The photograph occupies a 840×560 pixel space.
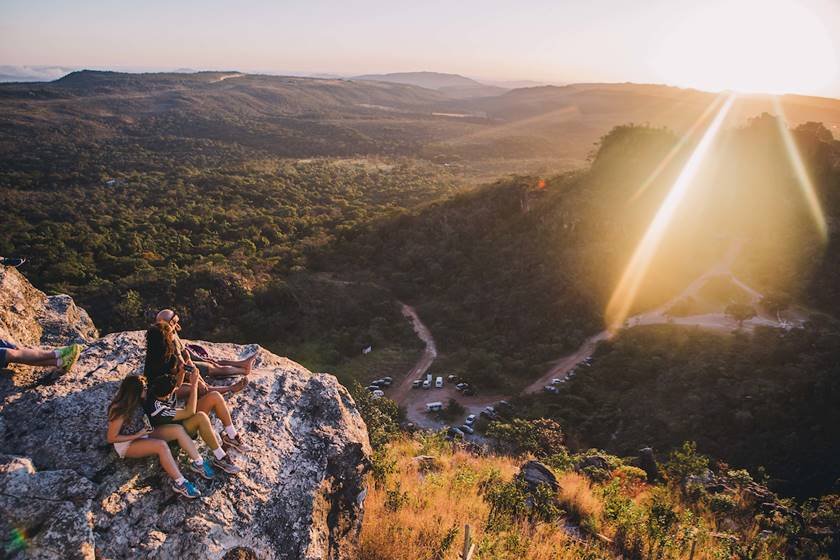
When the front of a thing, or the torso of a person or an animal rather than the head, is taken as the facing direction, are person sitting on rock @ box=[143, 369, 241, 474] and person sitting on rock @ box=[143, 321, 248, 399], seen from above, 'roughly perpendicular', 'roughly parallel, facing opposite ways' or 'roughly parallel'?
roughly parallel

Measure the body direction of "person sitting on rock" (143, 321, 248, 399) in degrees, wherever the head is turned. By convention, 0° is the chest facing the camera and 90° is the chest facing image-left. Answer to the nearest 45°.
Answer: approximately 270°

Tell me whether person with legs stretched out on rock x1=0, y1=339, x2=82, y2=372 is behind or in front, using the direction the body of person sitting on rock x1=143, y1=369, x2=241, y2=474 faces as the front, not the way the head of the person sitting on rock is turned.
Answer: behind

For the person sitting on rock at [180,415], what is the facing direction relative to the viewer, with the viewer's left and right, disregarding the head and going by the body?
facing to the right of the viewer

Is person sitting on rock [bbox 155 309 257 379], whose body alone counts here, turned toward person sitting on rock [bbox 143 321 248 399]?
no

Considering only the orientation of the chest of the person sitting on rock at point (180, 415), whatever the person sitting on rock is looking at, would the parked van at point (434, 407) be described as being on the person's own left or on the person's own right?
on the person's own left

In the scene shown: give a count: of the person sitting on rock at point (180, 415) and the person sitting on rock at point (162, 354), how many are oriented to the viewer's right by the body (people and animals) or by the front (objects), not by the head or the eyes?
2

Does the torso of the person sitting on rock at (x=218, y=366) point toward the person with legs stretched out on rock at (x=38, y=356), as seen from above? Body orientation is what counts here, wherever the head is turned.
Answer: no

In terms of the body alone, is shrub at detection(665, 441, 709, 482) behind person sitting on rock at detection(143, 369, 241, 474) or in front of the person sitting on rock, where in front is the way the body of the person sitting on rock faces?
in front

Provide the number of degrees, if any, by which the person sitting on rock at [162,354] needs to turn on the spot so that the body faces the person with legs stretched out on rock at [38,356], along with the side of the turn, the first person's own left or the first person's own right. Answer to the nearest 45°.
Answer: approximately 135° to the first person's own left

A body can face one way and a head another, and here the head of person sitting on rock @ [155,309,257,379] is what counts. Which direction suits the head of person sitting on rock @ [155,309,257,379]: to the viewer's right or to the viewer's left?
to the viewer's right

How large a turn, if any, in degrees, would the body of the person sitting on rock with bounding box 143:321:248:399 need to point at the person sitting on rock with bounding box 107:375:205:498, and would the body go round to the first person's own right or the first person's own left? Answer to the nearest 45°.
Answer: approximately 90° to the first person's own right

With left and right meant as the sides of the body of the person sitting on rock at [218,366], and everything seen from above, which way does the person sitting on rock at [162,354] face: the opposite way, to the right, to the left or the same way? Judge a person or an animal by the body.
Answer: the same way

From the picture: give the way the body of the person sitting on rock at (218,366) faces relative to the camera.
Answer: to the viewer's right
